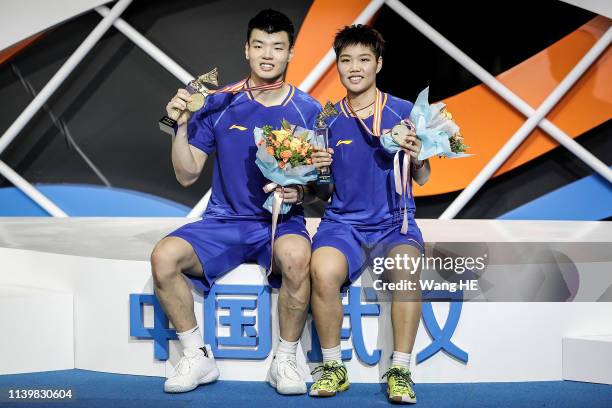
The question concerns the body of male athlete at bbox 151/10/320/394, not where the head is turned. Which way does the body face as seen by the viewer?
toward the camera

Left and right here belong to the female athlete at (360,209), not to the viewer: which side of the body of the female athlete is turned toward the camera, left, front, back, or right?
front

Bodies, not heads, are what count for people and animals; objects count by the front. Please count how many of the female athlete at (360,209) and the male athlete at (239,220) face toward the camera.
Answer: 2
